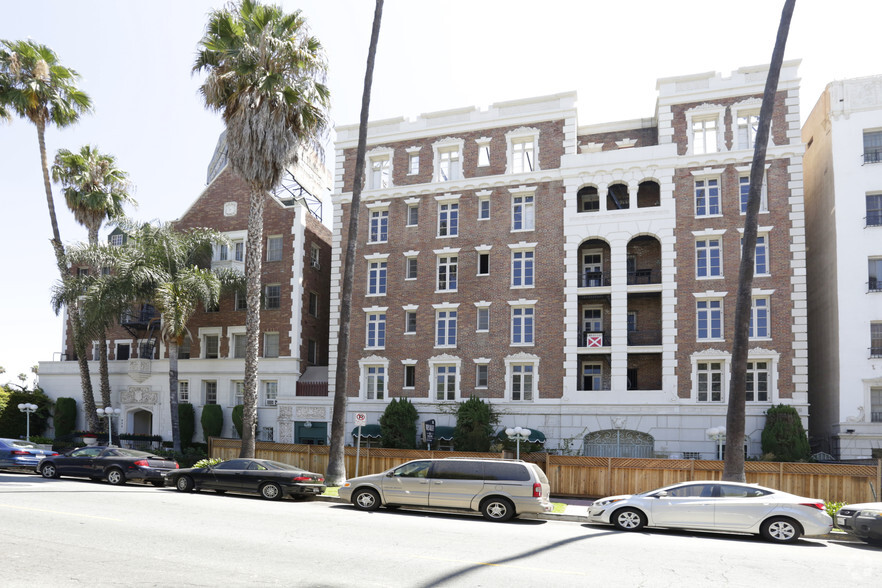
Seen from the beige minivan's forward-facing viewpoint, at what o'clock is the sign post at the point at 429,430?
The sign post is roughly at 3 o'clock from the beige minivan.

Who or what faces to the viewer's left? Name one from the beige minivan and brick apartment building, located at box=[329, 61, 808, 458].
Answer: the beige minivan

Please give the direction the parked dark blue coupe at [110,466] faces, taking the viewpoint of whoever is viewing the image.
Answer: facing away from the viewer and to the left of the viewer

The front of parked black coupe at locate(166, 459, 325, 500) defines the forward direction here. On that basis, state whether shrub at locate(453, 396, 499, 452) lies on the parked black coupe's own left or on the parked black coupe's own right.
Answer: on the parked black coupe's own right

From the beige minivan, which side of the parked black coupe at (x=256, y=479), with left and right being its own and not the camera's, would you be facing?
back

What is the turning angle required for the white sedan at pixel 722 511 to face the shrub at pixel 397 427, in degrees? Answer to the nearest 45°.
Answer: approximately 45° to its right

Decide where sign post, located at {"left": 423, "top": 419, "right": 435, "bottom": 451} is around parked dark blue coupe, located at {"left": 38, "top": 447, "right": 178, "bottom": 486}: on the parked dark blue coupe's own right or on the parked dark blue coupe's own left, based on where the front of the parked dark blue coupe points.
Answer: on the parked dark blue coupe's own right

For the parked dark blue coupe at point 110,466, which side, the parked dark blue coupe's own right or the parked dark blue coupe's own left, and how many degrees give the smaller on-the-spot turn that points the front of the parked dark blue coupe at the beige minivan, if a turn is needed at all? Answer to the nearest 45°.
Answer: approximately 180°

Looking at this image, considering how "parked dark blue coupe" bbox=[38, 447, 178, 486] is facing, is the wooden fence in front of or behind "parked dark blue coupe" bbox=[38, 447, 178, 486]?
behind

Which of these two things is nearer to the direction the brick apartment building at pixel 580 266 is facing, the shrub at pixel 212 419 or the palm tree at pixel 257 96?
the palm tree

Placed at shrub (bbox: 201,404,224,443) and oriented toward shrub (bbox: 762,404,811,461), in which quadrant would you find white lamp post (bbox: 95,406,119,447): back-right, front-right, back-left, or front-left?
back-right

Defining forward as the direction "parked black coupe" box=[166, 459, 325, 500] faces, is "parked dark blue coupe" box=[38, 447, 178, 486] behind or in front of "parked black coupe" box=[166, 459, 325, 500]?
in front

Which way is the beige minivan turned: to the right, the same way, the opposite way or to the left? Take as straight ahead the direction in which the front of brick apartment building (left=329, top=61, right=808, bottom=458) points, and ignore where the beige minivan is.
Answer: to the right

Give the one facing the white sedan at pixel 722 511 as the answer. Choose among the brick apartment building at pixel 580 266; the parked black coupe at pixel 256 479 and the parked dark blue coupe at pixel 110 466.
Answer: the brick apartment building

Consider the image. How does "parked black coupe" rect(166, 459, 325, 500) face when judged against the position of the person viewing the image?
facing away from the viewer and to the left of the viewer

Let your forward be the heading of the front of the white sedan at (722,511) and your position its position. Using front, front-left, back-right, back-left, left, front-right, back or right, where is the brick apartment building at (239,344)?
front-right
